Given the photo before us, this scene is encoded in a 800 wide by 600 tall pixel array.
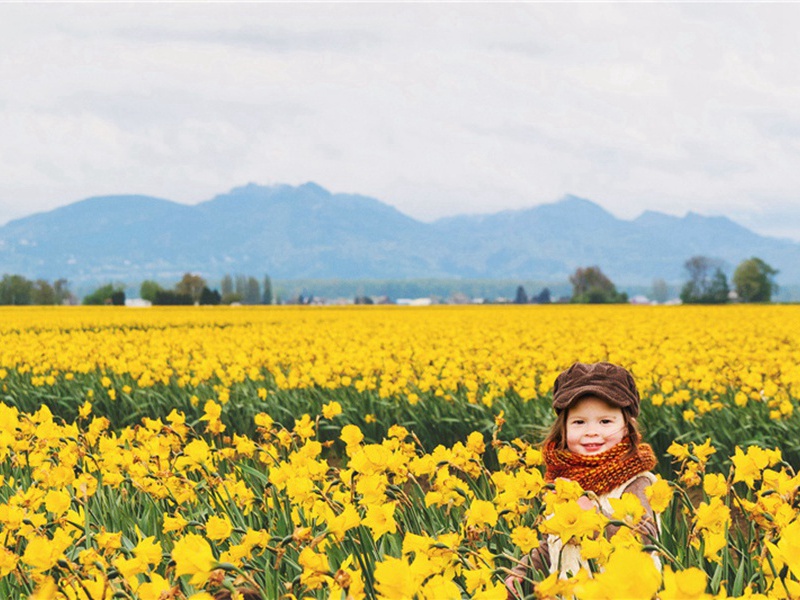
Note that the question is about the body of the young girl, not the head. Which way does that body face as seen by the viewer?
toward the camera
